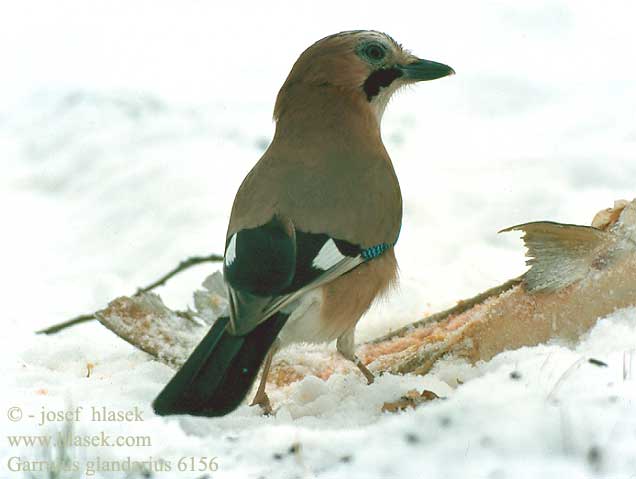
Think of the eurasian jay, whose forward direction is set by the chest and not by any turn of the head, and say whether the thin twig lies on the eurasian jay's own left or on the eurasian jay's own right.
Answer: on the eurasian jay's own left

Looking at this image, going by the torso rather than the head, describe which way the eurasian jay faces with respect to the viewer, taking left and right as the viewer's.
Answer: facing away from the viewer and to the right of the viewer
